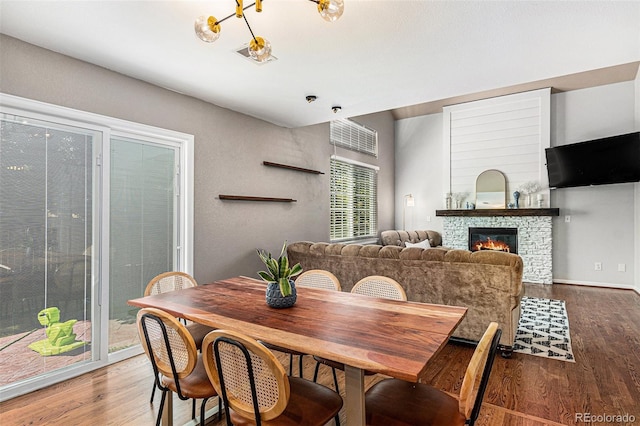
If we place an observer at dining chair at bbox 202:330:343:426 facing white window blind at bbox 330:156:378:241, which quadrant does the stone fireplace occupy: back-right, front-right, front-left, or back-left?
front-right

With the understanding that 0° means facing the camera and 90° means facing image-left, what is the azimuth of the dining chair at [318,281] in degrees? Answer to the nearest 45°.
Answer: approximately 45°

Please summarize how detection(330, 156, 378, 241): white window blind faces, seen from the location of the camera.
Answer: facing the viewer and to the right of the viewer

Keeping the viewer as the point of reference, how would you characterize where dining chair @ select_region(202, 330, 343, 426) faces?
facing away from the viewer and to the right of the viewer

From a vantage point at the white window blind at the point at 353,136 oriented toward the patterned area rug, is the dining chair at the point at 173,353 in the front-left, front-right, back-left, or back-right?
front-right

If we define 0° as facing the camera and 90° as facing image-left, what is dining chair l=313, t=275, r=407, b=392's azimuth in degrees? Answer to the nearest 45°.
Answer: approximately 45°

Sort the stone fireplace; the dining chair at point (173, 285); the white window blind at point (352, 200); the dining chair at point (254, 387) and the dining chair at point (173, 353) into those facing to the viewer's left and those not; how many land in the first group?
0

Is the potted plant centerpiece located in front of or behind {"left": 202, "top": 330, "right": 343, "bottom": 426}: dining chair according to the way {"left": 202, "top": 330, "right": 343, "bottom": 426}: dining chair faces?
in front

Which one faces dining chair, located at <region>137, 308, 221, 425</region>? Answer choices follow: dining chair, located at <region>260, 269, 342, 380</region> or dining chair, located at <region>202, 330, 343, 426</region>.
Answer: dining chair, located at <region>260, 269, 342, 380</region>

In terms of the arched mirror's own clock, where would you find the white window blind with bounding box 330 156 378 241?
The white window blind is roughly at 2 o'clock from the arched mirror.

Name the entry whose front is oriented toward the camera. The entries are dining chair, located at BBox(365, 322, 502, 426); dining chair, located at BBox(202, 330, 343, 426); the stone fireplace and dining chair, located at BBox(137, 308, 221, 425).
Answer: the stone fireplace

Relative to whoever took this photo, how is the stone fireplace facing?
facing the viewer
